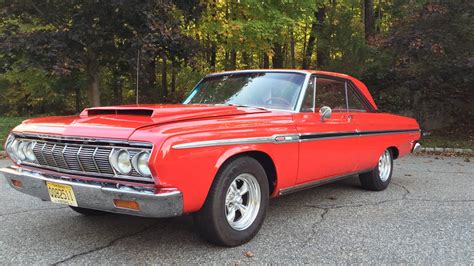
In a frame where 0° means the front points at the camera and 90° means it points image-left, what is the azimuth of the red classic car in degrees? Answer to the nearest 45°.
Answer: approximately 45°

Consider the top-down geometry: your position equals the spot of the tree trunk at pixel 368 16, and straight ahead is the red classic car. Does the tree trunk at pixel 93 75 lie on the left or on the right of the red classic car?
right

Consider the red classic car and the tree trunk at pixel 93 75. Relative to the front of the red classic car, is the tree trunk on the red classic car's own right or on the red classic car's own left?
on the red classic car's own right

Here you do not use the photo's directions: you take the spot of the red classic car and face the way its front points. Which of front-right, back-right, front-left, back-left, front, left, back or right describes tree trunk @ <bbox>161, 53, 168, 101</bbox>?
back-right

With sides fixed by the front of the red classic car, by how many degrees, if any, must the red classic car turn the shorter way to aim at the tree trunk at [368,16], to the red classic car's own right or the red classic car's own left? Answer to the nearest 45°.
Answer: approximately 180°
